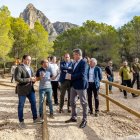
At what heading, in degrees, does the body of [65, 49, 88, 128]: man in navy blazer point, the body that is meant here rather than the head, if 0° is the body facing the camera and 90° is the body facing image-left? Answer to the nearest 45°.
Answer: approximately 45°

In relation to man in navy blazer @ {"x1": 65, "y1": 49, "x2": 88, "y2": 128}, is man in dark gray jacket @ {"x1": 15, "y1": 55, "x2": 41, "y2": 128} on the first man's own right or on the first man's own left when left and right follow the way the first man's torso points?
on the first man's own right

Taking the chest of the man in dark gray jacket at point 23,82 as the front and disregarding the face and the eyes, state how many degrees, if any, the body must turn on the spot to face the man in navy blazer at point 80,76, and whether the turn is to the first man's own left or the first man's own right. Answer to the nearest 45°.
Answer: approximately 45° to the first man's own left

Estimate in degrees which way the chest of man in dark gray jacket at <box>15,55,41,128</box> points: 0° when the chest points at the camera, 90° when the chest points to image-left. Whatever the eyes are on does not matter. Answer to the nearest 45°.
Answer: approximately 315°
